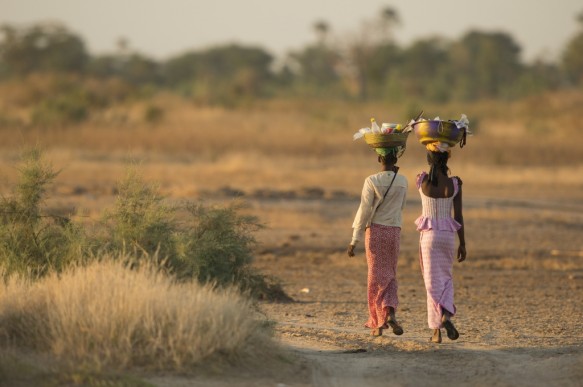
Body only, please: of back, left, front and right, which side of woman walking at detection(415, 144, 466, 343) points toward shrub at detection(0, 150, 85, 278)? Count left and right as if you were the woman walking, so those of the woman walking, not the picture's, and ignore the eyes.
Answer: left

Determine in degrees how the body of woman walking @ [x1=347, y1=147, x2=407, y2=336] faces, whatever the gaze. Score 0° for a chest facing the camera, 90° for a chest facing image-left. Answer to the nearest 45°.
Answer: approximately 180°

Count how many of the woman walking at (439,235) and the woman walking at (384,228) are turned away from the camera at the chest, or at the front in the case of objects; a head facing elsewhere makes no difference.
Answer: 2

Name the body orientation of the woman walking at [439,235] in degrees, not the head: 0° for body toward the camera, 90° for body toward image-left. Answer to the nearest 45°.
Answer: approximately 180°

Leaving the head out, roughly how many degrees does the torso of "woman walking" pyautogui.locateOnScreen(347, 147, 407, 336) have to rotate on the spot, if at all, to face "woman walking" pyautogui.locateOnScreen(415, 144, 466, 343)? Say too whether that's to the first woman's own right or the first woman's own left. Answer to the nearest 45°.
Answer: approximately 135° to the first woman's own right

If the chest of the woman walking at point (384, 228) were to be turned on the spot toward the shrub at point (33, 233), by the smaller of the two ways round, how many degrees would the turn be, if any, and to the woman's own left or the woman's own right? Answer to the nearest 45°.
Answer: approximately 90° to the woman's own left

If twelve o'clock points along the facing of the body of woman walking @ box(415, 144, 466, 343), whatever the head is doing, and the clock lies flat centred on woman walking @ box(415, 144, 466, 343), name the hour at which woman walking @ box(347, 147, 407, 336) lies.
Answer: woman walking @ box(347, 147, 407, 336) is roughly at 10 o'clock from woman walking @ box(415, 144, 466, 343).

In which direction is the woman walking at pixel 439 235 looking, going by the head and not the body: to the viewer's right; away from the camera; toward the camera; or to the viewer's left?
away from the camera

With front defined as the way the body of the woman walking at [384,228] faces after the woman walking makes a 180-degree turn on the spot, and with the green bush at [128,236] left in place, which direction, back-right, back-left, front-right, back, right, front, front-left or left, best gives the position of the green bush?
right

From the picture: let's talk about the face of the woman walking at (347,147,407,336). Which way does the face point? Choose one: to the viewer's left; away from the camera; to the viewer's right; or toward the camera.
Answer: away from the camera
